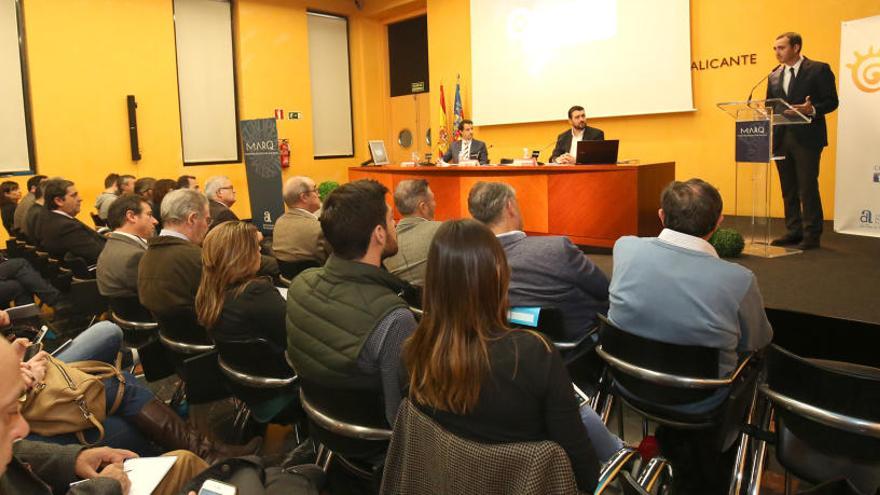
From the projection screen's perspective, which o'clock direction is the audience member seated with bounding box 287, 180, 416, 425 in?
The audience member seated is roughly at 12 o'clock from the projection screen.

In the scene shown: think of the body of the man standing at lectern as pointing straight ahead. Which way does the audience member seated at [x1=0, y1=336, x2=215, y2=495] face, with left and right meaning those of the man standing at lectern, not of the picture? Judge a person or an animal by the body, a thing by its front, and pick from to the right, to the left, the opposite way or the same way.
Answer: the opposite way

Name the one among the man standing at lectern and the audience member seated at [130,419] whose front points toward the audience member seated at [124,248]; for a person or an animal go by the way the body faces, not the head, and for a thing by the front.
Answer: the man standing at lectern

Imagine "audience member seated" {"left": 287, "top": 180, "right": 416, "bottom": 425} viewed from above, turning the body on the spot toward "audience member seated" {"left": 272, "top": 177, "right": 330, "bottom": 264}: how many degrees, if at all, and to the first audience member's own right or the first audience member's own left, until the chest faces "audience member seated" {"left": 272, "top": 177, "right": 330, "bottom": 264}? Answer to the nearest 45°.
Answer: approximately 45° to the first audience member's own left

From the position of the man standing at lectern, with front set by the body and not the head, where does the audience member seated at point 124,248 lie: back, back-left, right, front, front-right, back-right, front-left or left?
front

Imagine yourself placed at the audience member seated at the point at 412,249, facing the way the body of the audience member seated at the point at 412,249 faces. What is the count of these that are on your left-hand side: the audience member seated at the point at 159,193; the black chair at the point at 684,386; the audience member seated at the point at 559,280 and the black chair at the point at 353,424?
1

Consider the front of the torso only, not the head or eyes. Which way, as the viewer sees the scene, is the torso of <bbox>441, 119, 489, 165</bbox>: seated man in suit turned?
toward the camera

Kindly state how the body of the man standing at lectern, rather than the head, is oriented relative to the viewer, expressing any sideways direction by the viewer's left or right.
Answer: facing the viewer and to the left of the viewer

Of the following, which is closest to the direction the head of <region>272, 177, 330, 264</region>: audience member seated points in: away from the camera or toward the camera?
away from the camera

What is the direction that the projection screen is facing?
toward the camera

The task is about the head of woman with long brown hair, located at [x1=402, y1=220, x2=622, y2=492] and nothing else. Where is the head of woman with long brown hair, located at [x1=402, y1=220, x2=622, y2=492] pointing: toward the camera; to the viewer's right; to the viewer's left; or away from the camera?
away from the camera

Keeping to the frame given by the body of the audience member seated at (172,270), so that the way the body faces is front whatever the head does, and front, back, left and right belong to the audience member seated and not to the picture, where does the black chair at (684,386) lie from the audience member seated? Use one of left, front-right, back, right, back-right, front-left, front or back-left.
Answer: right

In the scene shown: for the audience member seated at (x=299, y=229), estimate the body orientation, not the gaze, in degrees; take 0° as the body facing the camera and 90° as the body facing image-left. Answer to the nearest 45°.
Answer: approximately 225°

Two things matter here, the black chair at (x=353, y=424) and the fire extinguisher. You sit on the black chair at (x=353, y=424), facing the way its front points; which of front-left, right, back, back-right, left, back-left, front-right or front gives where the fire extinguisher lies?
front-left

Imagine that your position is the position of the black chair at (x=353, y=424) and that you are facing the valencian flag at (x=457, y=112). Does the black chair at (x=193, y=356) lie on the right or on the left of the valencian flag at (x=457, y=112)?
left

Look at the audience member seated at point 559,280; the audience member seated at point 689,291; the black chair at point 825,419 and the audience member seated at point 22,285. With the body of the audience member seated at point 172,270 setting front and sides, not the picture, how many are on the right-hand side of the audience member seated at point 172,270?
3

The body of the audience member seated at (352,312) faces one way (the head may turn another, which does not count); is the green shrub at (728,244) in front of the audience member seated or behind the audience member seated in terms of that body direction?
in front

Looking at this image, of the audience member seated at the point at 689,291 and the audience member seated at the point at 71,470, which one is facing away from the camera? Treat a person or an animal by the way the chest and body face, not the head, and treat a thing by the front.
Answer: the audience member seated at the point at 689,291

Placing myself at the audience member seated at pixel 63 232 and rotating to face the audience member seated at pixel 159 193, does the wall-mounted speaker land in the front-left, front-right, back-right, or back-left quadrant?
front-left
